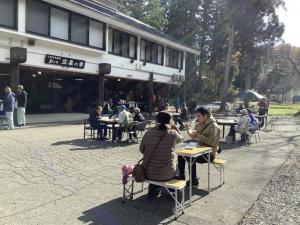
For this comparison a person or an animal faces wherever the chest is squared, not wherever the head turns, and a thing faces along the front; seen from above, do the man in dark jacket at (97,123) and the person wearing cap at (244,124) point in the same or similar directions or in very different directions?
very different directions

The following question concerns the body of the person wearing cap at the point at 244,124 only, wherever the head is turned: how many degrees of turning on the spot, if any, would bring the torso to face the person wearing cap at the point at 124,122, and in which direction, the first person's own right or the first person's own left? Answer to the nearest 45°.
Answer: approximately 45° to the first person's own left

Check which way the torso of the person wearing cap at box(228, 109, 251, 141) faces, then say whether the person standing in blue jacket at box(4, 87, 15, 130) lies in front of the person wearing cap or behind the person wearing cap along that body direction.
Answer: in front

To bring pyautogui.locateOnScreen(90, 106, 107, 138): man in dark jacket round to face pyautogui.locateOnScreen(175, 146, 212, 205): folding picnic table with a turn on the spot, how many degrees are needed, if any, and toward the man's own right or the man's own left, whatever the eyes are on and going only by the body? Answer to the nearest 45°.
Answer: approximately 90° to the man's own right

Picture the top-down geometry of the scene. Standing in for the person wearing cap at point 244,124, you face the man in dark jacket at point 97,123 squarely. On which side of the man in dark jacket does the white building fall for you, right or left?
right

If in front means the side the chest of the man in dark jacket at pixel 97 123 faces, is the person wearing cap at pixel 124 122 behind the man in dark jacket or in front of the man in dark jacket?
in front

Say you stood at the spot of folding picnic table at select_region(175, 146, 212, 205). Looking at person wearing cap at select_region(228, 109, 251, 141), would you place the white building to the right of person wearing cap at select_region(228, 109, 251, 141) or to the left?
left

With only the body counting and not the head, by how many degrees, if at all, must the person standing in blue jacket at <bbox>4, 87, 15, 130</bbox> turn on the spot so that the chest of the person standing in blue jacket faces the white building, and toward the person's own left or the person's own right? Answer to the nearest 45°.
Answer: approximately 135° to the person's own right

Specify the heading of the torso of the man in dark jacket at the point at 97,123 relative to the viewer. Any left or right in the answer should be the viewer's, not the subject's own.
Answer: facing to the right of the viewer

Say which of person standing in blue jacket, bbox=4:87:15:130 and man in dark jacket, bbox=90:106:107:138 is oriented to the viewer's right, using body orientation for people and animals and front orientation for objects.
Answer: the man in dark jacket

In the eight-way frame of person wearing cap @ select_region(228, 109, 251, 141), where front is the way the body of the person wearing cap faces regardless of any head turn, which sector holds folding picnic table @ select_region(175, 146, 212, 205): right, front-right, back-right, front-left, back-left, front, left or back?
left

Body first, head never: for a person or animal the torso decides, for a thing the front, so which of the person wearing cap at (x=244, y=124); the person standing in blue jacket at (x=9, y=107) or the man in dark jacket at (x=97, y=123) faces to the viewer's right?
the man in dark jacket

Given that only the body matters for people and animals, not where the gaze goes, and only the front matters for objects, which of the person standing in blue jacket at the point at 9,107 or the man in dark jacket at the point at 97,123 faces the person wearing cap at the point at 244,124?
the man in dark jacket

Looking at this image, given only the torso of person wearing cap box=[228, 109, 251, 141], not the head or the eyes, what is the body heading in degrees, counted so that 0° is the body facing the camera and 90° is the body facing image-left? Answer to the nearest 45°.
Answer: approximately 90°
